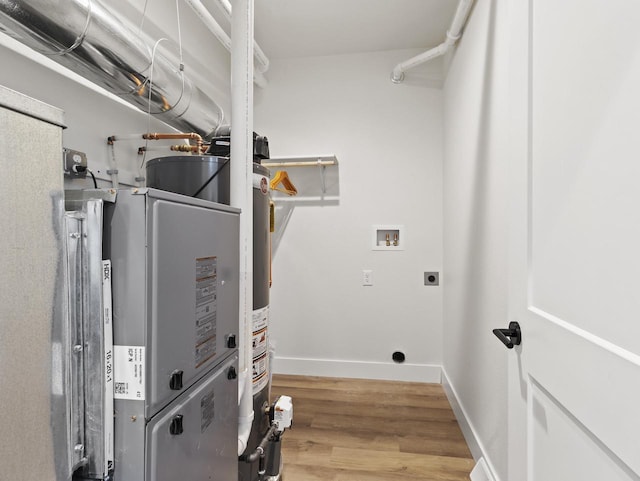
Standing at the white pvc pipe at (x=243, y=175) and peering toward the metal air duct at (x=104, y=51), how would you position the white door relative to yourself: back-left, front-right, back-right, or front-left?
back-left

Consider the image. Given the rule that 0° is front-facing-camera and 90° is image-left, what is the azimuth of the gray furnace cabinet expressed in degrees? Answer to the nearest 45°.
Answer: approximately 315°

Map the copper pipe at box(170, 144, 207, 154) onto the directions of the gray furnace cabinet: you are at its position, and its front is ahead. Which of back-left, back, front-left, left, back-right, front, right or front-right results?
back-left

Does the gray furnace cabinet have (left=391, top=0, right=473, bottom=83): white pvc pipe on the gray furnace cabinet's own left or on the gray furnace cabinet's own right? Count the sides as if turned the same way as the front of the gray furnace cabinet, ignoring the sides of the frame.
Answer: on the gray furnace cabinet's own left

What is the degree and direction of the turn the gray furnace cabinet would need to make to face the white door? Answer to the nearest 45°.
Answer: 0° — it already faces it
